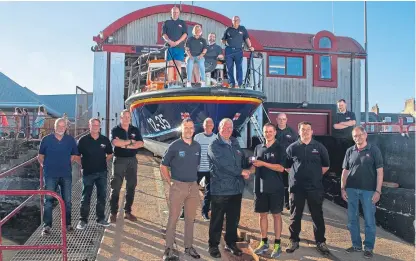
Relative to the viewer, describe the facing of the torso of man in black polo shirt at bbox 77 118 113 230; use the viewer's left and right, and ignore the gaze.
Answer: facing the viewer

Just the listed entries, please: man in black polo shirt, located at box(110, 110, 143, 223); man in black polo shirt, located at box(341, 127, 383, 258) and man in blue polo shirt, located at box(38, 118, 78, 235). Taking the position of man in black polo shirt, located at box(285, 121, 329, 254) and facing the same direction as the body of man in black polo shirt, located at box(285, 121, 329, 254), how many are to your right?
2

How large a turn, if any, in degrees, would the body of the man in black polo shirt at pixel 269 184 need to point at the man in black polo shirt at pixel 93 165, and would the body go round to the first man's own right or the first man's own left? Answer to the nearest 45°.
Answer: approximately 45° to the first man's own right

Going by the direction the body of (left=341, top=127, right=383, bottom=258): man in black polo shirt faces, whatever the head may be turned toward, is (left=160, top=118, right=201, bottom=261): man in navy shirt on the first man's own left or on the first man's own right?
on the first man's own right

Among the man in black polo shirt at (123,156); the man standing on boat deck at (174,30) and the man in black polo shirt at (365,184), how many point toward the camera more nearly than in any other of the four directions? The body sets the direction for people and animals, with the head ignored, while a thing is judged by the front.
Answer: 3

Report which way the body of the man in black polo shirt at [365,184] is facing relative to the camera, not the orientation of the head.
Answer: toward the camera

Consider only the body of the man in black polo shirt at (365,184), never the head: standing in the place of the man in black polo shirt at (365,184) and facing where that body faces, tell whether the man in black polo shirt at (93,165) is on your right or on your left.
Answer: on your right

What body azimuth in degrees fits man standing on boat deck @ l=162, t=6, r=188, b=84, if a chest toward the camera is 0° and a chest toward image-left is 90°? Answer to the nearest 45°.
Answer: approximately 0°

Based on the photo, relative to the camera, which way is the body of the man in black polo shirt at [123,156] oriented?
toward the camera

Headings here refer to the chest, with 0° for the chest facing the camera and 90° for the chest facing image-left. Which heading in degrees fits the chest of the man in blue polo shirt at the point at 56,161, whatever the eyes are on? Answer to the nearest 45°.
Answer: approximately 0°

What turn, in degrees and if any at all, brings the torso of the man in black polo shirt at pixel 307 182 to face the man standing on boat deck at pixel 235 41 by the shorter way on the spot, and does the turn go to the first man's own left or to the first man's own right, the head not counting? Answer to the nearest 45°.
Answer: approximately 135° to the first man's own right

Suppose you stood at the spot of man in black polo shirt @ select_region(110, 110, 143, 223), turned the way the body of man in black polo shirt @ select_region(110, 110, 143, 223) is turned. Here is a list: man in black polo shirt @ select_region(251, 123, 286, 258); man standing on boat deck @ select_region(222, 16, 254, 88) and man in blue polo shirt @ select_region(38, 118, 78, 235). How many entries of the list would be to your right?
1

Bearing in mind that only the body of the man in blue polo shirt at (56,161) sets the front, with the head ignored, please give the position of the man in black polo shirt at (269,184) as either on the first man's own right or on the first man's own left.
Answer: on the first man's own left

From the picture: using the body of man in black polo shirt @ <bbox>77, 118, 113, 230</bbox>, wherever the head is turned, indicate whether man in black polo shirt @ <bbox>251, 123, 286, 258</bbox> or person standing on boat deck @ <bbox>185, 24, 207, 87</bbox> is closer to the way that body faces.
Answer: the man in black polo shirt

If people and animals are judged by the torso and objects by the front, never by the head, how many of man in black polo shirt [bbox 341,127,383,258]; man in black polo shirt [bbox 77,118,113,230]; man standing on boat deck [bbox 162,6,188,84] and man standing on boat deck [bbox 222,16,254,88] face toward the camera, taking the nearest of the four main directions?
4
